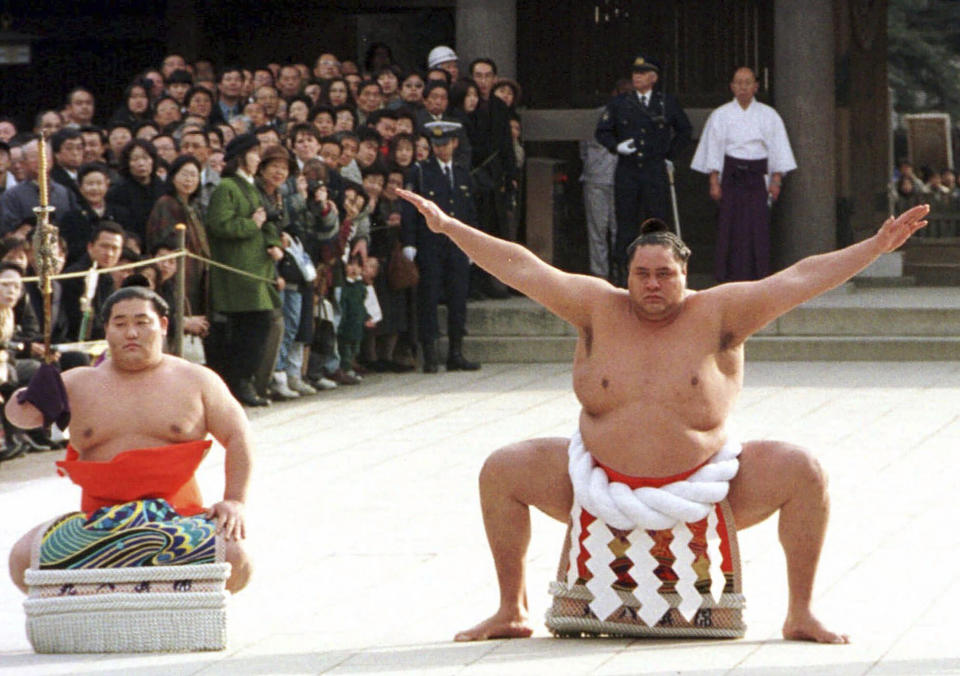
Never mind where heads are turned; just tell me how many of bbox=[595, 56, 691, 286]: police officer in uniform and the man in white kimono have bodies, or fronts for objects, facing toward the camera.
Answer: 2

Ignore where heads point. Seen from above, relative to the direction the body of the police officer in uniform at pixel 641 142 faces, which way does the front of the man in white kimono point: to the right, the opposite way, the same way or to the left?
the same way

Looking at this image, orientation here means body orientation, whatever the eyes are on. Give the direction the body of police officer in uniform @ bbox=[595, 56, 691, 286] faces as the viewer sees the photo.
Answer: toward the camera

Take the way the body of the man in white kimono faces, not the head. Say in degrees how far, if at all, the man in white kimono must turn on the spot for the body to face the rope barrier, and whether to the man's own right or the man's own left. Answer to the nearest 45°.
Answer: approximately 45° to the man's own right

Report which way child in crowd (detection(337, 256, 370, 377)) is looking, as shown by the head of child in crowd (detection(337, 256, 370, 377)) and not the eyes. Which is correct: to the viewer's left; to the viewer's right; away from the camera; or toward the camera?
toward the camera

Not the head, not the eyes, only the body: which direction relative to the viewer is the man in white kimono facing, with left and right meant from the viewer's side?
facing the viewer

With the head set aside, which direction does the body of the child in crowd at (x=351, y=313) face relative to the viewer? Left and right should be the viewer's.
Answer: facing the viewer and to the right of the viewer

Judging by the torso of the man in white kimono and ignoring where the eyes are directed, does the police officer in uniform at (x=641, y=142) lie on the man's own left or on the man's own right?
on the man's own right

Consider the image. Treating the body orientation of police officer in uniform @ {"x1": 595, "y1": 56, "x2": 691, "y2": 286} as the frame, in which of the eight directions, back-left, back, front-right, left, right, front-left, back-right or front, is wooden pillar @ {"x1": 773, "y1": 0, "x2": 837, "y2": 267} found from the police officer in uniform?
back-left

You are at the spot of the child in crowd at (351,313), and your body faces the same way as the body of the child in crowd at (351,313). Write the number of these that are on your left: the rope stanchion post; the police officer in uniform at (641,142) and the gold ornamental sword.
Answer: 1

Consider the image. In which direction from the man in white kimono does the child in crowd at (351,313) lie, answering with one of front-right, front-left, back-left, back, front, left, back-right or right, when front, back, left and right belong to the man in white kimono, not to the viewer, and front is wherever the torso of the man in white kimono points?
front-right

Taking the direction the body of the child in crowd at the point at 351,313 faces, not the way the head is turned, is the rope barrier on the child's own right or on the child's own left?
on the child's own right

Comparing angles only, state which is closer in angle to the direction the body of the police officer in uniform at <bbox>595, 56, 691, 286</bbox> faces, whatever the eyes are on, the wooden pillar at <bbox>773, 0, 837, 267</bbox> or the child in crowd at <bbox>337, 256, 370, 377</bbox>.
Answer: the child in crowd

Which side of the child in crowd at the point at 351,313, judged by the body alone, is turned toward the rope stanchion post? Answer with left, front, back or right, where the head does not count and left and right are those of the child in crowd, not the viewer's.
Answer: right

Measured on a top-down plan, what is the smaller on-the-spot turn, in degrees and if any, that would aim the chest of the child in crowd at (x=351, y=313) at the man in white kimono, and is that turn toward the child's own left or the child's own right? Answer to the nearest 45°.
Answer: approximately 90° to the child's own left
